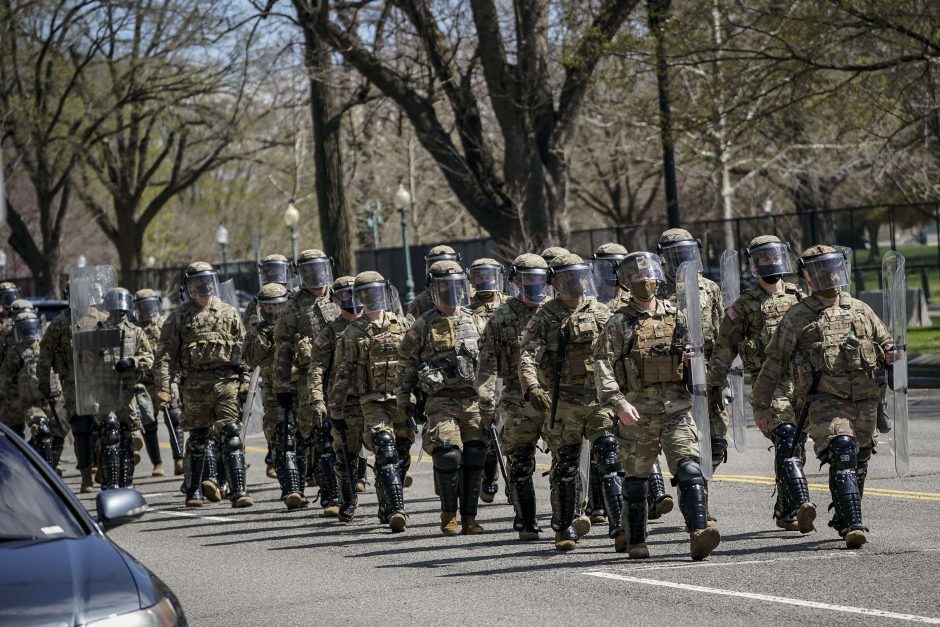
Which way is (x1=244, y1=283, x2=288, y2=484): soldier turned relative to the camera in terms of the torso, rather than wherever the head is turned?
toward the camera

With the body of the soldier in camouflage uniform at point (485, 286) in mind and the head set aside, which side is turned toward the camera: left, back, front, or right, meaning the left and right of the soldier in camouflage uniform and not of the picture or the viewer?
front

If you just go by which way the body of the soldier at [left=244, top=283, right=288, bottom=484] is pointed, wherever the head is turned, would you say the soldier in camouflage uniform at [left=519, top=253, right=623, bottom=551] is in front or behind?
in front

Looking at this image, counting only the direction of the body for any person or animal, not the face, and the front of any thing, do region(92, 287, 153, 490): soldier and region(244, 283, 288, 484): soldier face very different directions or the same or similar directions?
same or similar directions

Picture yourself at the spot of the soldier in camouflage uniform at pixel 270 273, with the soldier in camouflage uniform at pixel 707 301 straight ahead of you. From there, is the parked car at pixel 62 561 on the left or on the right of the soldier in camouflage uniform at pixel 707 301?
right

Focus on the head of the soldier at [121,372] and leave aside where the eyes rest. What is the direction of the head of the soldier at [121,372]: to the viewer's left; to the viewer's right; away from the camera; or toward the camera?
toward the camera

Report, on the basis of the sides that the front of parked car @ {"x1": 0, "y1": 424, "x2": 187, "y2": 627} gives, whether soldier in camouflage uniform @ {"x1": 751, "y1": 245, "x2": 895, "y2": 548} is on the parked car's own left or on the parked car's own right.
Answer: on the parked car's own left

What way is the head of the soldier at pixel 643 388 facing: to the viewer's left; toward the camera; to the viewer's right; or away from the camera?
toward the camera

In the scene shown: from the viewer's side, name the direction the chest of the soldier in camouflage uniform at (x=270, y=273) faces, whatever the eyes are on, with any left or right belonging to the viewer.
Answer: facing the viewer

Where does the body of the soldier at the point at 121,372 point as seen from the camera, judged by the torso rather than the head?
toward the camera

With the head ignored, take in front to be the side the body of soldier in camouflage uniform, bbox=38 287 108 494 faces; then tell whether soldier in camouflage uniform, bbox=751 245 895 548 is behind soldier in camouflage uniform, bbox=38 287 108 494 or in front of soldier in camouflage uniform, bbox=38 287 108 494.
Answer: in front

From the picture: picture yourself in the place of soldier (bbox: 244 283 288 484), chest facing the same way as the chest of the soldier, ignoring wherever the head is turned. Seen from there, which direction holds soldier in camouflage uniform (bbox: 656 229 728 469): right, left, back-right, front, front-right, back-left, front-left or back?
front-left

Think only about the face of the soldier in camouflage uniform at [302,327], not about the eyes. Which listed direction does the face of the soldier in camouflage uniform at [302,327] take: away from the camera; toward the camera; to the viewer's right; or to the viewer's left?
toward the camera

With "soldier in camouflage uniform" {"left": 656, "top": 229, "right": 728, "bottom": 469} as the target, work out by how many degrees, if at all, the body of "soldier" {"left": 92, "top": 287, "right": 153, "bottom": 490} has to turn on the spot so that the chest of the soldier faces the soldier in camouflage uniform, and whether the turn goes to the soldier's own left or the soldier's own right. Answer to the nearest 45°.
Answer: approximately 45° to the soldier's own left

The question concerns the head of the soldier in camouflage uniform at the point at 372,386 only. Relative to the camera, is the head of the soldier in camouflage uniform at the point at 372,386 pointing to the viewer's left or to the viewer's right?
to the viewer's left

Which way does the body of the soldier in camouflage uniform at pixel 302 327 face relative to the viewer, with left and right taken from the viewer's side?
facing the viewer and to the right of the viewer
